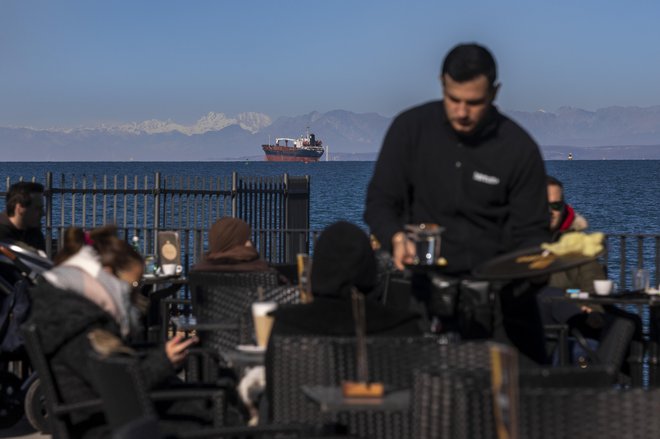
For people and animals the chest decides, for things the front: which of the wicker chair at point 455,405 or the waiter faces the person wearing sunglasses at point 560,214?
the wicker chair

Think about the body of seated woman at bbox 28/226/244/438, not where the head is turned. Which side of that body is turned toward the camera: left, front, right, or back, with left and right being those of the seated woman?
right

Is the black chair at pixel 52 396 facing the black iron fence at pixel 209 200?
no

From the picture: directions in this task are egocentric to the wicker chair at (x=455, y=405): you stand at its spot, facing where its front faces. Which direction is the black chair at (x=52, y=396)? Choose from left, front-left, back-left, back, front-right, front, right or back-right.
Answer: front-left

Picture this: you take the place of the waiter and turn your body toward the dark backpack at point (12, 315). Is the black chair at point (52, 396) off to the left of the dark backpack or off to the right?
left

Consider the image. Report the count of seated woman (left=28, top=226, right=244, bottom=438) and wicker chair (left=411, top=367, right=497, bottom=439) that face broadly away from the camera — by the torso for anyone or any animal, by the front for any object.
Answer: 1

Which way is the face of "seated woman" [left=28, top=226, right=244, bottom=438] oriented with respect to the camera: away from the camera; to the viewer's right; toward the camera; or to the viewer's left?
to the viewer's right

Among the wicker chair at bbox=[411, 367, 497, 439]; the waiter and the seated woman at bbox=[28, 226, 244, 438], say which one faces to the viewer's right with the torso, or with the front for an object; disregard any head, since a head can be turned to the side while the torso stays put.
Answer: the seated woman

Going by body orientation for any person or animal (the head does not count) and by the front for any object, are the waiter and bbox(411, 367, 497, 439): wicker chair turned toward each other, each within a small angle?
yes

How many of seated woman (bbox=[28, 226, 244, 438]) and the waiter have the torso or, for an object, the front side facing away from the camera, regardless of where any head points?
0

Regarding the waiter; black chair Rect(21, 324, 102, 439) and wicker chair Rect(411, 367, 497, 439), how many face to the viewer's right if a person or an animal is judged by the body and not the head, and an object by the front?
1

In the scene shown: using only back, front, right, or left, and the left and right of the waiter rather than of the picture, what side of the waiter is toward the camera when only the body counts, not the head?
front

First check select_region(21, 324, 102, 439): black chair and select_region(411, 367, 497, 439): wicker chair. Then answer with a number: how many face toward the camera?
0

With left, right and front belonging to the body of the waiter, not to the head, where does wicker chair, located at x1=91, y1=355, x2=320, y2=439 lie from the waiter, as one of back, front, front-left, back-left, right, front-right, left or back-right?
front-right

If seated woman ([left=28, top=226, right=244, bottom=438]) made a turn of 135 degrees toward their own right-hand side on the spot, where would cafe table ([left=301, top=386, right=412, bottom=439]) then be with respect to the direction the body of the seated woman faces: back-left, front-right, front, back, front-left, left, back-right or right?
left

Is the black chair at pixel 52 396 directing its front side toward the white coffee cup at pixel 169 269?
no

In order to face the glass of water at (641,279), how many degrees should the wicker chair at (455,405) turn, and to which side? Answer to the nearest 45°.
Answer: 0° — it already faces it

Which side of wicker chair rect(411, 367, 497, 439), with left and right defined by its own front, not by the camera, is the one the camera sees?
back

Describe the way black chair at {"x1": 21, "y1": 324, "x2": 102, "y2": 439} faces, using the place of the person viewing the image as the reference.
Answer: facing to the right of the viewer
